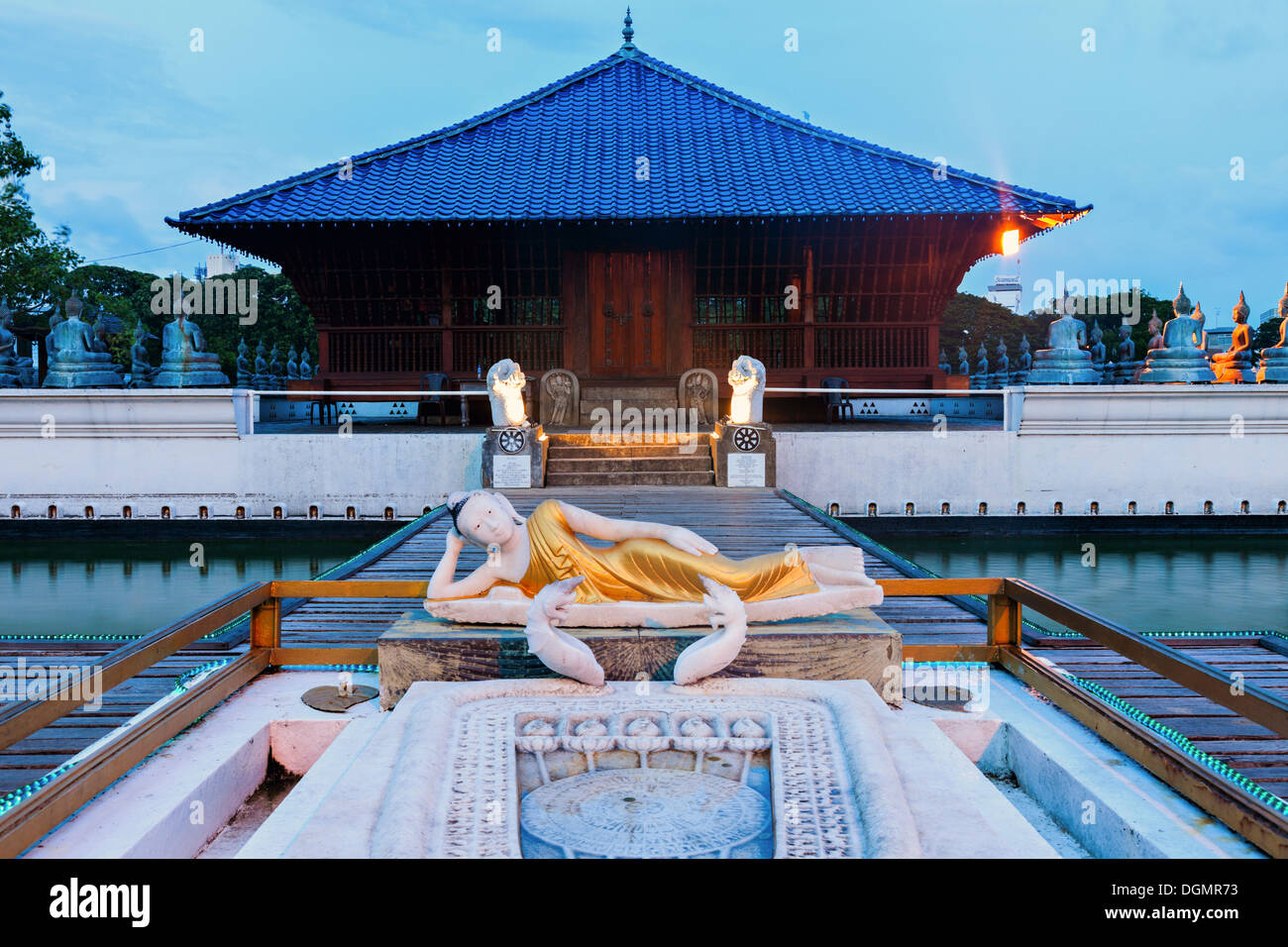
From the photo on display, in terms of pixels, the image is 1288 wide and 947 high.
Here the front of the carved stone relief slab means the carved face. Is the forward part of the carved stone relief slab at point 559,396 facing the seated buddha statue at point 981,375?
no

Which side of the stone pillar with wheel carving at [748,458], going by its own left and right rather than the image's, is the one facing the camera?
front

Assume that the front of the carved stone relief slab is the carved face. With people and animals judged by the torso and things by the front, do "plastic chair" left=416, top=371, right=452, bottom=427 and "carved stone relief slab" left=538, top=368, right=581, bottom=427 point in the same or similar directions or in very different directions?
same or similar directions

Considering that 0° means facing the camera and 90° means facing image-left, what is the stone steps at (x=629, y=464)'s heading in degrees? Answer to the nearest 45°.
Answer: approximately 0°

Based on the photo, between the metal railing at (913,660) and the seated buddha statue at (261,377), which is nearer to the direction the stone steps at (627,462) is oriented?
the metal railing

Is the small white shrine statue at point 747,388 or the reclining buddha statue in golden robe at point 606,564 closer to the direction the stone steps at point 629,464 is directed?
the reclining buddha statue in golden robe

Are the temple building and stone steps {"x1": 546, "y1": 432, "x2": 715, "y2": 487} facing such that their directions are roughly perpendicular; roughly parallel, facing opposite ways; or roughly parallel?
roughly parallel

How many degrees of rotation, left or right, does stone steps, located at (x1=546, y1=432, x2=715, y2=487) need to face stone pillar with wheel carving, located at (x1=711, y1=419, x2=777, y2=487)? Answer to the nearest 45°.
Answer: approximately 90° to its left

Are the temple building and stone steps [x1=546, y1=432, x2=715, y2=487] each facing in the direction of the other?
no

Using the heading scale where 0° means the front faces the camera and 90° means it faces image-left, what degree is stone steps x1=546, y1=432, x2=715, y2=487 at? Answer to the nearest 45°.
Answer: approximately 0°

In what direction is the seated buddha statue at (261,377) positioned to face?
toward the camera
